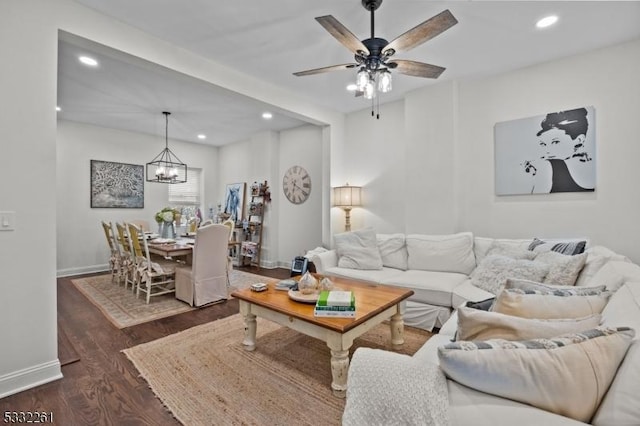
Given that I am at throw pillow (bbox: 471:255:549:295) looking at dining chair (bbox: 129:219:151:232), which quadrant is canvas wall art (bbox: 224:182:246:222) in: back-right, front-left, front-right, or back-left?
front-right

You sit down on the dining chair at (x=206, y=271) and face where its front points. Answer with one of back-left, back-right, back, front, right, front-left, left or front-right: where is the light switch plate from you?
left

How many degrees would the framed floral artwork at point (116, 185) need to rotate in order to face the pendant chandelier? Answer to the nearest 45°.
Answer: approximately 45° to its left

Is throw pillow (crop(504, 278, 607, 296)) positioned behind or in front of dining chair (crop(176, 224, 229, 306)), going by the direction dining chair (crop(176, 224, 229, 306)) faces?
behind

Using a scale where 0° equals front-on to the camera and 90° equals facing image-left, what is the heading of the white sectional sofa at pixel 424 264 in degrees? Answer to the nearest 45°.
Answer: approximately 45°

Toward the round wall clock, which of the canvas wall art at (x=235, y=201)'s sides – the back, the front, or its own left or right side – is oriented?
left

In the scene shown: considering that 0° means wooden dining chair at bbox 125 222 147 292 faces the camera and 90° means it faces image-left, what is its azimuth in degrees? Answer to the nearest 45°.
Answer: approximately 225°

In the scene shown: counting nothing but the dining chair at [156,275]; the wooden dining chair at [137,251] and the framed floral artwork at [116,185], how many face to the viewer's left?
0

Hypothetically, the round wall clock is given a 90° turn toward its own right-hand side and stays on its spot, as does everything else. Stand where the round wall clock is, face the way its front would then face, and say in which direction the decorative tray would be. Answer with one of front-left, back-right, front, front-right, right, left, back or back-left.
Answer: back-left

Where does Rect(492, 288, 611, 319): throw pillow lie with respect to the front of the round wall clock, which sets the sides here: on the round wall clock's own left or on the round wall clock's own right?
on the round wall clock's own left

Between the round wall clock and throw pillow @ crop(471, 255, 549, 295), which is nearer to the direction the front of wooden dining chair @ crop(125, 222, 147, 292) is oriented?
the round wall clock

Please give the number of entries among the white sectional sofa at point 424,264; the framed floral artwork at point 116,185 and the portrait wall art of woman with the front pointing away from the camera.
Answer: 0

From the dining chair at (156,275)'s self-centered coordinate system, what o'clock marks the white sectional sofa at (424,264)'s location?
The white sectional sofa is roughly at 3 o'clock from the dining chair.

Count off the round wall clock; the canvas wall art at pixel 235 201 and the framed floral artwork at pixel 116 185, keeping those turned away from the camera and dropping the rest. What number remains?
0
